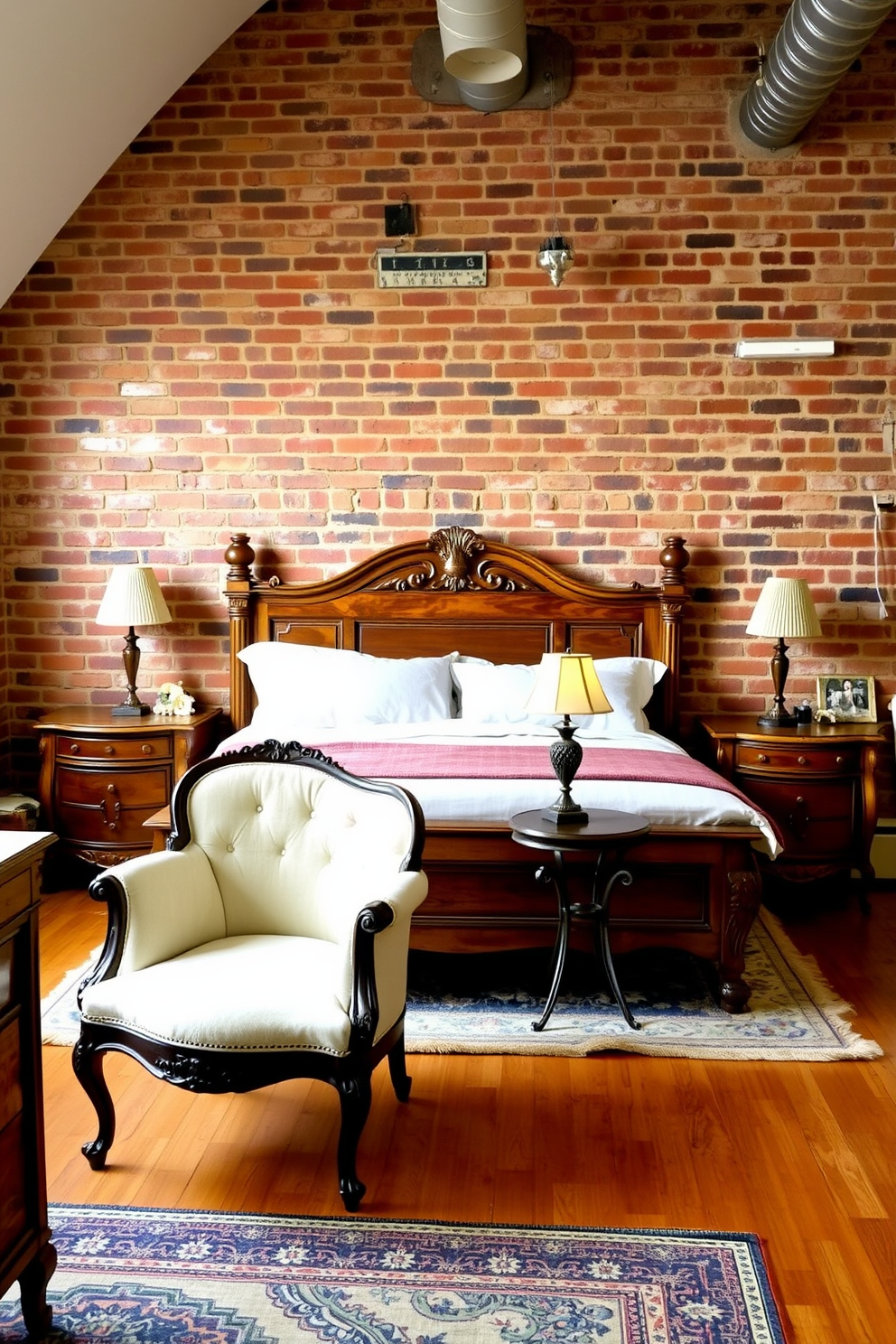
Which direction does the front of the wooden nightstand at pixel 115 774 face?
toward the camera

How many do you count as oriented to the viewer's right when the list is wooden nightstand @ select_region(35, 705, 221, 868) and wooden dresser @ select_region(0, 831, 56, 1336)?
1

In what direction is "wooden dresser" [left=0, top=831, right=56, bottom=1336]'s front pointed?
to the viewer's right

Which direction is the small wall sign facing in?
toward the camera

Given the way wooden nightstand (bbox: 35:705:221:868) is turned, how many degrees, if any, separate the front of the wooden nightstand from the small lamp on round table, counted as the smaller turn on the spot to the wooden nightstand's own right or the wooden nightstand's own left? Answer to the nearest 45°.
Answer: approximately 45° to the wooden nightstand's own left

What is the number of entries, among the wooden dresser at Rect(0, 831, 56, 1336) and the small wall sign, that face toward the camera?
1

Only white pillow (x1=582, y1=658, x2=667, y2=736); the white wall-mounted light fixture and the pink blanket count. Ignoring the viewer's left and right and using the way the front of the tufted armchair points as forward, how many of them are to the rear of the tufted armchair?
3

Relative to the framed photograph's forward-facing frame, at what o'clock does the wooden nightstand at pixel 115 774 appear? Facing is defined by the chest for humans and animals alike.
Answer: The wooden nightstand is roughly at 2 o'clock from the framed photograph.

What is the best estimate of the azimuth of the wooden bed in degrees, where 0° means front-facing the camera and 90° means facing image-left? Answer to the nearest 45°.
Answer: approximately 0°

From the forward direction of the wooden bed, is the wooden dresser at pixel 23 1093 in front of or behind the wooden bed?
in front

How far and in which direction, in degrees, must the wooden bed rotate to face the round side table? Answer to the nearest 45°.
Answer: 0° — it already faces it

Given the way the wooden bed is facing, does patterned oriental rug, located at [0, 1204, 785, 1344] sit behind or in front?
in front

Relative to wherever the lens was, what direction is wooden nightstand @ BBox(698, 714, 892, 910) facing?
facing the viewer

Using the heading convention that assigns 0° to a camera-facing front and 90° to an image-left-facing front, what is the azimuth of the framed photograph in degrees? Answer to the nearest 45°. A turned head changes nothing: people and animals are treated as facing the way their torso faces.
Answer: approximately 0°
